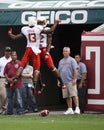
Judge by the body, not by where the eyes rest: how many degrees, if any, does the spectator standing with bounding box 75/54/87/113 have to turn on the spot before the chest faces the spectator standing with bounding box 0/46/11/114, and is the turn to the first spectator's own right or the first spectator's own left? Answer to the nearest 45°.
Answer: approximately 45° to the first spectator's own right

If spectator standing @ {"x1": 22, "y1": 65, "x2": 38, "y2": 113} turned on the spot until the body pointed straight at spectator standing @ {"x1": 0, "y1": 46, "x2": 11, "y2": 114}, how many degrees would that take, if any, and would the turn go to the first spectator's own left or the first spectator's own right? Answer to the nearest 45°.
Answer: approximately 90° to the first spectator's own right

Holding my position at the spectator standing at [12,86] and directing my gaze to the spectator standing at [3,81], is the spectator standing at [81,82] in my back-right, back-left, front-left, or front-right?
back-right

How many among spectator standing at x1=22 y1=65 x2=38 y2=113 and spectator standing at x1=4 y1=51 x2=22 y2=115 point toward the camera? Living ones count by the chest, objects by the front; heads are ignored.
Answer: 2

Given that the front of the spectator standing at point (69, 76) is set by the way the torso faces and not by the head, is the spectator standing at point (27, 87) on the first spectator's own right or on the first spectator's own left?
on the first spectator's own right

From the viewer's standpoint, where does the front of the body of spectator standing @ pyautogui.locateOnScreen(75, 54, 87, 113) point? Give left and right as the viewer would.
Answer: facing the viewer and to the left of the viewer

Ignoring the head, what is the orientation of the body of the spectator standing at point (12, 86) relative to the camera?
toward the camera

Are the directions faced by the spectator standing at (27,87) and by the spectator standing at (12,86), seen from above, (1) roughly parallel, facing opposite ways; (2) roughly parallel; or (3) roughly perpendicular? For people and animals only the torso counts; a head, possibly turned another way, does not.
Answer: roughly parallel

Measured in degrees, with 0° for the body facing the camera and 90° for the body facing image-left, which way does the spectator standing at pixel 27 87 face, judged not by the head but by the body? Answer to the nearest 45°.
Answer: approximately 0°

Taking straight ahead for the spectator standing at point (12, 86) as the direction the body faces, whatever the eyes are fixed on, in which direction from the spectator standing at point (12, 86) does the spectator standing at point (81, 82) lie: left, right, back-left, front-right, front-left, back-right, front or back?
left
